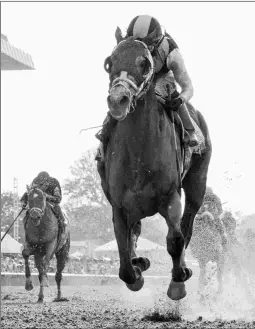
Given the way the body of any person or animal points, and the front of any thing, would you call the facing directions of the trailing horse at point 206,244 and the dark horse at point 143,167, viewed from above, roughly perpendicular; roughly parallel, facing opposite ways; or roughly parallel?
roughly parallel

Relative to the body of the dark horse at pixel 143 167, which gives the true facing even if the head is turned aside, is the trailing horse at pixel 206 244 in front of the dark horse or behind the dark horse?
behind

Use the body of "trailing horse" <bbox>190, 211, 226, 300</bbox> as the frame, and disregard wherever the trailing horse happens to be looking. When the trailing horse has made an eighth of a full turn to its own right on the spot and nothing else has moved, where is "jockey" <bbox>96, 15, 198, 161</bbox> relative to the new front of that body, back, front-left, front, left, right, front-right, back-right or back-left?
front-left

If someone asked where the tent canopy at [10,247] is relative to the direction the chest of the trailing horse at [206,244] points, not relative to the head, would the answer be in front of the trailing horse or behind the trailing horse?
behind

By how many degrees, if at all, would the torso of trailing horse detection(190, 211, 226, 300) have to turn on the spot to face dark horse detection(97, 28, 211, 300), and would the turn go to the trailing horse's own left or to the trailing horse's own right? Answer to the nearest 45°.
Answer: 0° — it already faces it

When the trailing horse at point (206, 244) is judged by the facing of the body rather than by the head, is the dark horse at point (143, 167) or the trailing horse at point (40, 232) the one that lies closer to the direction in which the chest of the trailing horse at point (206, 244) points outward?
the dark horse

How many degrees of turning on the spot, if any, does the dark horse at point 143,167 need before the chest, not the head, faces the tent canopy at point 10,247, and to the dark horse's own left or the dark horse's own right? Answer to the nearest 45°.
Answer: approximately 180°

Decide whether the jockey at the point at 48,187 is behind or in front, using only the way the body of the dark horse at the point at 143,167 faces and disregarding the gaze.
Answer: behind

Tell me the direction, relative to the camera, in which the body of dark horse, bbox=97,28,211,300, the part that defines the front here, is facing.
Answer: toward the camera

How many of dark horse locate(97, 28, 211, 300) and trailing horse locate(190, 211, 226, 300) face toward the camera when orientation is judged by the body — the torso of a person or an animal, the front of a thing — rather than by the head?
2

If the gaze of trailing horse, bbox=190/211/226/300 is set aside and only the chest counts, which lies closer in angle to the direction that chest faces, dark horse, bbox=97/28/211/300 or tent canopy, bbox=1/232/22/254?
the dark horse

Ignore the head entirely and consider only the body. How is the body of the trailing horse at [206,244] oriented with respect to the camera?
toward the camera
